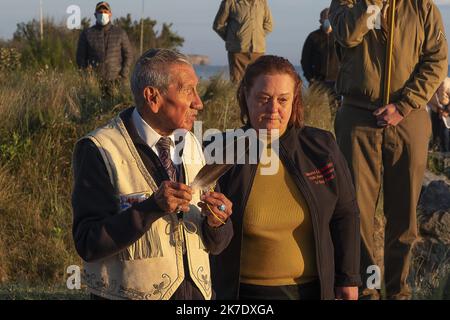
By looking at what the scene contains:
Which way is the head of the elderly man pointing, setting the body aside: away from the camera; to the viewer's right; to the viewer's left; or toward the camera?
to the viewer's right

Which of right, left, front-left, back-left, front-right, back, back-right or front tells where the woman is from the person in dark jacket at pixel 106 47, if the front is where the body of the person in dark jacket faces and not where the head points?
front

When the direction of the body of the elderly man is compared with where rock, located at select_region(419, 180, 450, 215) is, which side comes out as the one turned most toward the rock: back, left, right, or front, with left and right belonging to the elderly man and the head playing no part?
left

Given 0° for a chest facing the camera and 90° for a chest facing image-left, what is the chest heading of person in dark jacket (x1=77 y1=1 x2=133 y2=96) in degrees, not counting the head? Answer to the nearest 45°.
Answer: approximately 0°

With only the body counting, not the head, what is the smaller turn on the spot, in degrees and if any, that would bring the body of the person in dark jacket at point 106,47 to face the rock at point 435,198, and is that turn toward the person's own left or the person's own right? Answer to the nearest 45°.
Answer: approximately 45° to the person's own left

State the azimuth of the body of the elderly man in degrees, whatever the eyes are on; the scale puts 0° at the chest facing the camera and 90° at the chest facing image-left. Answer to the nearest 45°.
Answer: approximately 315°

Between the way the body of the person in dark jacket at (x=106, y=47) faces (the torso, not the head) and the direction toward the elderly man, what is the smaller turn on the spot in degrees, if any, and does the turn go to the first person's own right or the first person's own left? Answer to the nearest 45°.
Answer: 0° — they already face them

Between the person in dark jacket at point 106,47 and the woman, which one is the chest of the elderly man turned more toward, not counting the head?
the woman

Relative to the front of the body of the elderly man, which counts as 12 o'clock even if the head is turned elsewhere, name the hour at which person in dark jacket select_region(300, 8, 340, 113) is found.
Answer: The person in dark jacket is roughly at 8 o'clock from the elderly man.

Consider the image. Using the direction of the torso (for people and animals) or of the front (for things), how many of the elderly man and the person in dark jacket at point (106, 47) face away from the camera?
0

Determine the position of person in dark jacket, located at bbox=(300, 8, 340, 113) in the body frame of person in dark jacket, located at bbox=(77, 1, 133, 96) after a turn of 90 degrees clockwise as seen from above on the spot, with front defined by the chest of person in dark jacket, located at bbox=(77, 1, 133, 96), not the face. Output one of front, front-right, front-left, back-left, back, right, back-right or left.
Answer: back

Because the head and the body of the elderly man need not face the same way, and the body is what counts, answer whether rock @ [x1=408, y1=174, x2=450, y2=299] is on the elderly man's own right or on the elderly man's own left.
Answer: on the elderly man's own left

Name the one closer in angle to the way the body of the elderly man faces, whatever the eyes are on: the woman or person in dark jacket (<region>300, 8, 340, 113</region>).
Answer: the woman
